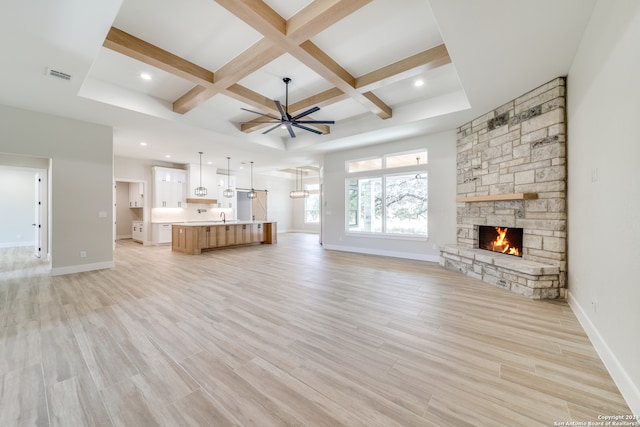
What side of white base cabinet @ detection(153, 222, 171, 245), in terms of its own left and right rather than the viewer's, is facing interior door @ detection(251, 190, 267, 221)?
left

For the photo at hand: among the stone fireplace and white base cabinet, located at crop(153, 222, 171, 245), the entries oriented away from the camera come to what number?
0

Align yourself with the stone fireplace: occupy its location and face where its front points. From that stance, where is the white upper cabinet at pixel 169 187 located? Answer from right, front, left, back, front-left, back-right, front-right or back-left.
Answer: front-right

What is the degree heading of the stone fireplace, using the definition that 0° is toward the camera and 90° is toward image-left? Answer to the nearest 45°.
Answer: approximately 45°

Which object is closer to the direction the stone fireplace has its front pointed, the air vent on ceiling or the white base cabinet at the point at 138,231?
the air vent on ceiling

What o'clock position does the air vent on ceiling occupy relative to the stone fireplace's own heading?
The air vent on ceiling is roughly at 12 o'clock from the stone fireplace.

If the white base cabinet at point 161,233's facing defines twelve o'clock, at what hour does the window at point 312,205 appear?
The window is roughly at 10 o'clock from the white base cabinet.

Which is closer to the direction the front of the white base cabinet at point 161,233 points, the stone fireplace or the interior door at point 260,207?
the stone fireplace

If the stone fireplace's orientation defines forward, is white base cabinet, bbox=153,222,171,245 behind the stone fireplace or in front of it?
in front

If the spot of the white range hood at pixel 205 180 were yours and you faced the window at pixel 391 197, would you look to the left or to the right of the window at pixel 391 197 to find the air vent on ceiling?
right
